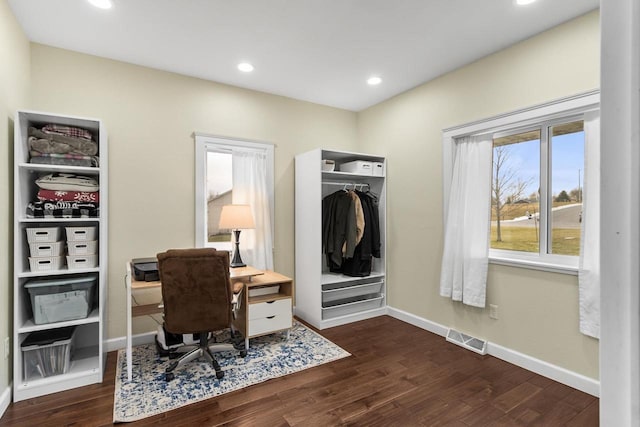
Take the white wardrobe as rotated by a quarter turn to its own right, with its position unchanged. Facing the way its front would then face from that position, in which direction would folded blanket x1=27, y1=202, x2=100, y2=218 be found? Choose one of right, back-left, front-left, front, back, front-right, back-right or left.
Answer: front

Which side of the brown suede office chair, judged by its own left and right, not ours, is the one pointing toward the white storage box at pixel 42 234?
left

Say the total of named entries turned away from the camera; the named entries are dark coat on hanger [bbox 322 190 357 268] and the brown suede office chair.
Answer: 1

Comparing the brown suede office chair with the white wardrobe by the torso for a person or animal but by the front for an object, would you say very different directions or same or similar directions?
very different directions

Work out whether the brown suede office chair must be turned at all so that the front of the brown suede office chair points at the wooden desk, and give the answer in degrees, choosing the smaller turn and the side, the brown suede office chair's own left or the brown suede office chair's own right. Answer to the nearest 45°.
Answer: approximately 45° to the brown suede office chair's own right

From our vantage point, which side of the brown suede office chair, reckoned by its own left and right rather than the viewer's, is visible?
back

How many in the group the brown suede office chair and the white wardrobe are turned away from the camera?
1

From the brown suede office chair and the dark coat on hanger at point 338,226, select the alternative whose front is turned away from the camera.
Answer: the brown suede office chair

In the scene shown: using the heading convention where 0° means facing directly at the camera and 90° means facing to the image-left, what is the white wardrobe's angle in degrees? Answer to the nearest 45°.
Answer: approximately 315°

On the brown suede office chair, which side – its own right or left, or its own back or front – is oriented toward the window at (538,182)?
right
